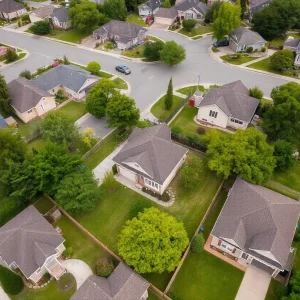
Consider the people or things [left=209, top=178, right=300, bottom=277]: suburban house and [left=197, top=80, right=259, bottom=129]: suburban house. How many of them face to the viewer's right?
0

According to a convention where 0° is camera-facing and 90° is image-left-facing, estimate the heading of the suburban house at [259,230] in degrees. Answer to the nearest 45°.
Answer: approximately 45°

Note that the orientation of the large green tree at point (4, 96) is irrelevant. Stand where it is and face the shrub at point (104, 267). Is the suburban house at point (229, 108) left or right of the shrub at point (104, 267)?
left

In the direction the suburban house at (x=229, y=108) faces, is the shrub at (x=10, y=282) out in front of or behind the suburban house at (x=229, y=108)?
in front

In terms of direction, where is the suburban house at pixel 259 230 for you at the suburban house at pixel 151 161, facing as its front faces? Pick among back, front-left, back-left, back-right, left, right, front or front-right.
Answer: left

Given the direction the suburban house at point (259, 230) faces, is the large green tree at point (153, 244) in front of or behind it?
in front

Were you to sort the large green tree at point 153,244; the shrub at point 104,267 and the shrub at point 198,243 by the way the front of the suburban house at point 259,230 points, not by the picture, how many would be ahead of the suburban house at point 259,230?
3
